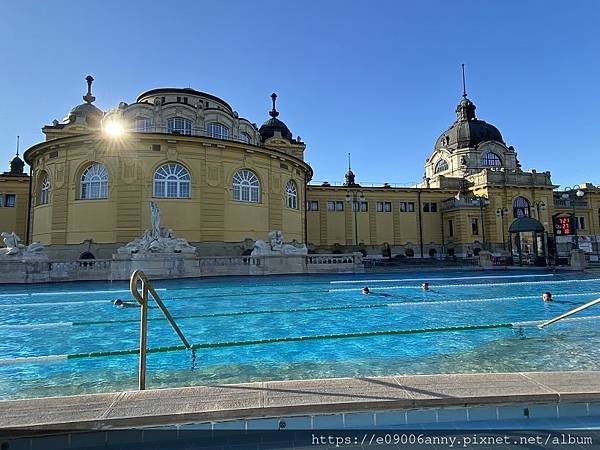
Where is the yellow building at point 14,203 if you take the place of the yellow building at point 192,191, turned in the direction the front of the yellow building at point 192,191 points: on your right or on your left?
on your right

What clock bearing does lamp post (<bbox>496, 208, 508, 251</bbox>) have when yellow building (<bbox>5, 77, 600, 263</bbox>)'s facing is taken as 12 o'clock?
The lamp post is roughly at 8 o'clock from the yellow building.

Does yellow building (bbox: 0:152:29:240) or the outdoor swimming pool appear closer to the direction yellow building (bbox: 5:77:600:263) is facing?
the outdoor swimming pool

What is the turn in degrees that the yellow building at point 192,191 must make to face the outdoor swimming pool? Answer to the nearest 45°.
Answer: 0° — it already faces it

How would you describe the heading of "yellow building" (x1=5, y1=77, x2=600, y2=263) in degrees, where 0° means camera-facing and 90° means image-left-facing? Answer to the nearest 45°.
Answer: approximately 0°

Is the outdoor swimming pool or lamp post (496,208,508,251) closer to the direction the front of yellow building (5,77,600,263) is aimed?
the outdoor swimming pool
